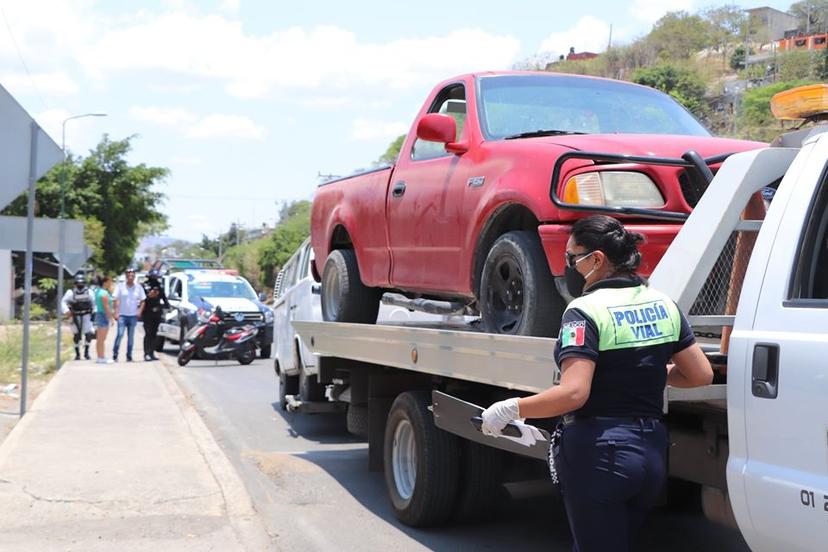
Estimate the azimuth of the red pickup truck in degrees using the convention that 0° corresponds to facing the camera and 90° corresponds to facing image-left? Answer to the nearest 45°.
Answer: approximately 315°

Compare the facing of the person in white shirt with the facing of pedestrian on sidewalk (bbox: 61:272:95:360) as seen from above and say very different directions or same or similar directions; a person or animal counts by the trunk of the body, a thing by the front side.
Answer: same or similar directions

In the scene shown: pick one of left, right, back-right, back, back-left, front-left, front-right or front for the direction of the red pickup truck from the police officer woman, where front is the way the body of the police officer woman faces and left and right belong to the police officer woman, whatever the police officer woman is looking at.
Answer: front-right

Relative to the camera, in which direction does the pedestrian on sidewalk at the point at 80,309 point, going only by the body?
toward the camera

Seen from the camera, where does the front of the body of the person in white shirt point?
toward the camera

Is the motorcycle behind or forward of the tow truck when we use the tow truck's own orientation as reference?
behind

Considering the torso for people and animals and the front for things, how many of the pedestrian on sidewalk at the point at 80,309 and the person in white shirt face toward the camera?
2
